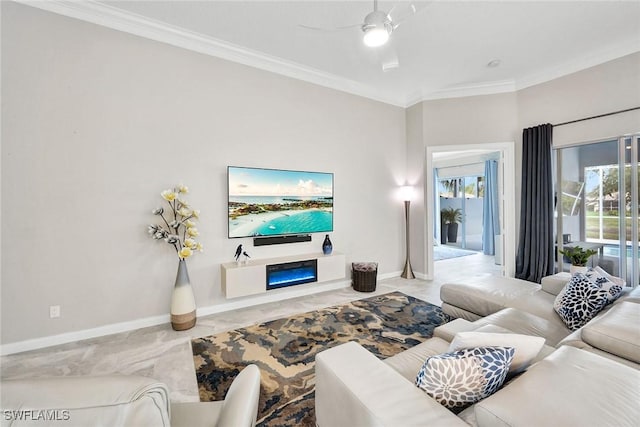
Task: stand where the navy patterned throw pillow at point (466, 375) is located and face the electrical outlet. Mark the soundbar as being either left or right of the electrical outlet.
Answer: right

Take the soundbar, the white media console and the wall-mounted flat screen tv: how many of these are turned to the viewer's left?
0

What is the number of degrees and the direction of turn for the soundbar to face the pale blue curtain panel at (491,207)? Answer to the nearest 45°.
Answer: approximately 90° to its left

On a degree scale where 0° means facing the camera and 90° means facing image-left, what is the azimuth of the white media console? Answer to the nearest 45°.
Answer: approximately 315°

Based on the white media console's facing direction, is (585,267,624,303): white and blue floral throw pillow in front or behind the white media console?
in front

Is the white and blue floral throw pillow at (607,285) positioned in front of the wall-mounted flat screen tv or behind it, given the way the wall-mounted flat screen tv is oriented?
in front

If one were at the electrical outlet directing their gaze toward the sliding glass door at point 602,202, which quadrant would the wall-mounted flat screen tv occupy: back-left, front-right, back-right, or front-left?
front-left

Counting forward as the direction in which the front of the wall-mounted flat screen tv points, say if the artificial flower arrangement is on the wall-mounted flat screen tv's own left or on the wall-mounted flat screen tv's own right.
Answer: on the wall-mounted flat screen tv's own right

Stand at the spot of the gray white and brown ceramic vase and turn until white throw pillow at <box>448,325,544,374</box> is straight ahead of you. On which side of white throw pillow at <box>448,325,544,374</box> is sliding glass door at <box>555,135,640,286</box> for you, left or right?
left

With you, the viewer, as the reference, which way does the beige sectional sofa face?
facing away from the viewer and to the left of the viewer

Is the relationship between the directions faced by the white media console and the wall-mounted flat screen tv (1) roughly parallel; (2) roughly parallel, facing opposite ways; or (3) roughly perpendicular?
roughly parallel

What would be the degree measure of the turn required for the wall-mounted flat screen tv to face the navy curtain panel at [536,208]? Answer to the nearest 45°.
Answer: approximately 45° to its left

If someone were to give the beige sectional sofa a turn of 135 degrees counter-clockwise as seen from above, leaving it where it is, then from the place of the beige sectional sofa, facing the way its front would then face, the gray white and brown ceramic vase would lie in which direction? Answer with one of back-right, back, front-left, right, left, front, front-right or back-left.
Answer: right

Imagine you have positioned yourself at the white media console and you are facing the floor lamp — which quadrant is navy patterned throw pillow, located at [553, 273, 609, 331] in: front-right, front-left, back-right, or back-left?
front-right

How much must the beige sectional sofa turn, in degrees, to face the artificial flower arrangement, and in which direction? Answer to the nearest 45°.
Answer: approximately 45° to its left

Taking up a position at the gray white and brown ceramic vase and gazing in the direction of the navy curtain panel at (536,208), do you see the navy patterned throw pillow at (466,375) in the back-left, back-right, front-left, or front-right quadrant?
front-right

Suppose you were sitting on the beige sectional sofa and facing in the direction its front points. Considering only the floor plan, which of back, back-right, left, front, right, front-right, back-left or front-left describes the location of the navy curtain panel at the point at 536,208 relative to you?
front-right

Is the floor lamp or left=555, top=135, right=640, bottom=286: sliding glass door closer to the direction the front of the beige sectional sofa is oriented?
the floor lamp

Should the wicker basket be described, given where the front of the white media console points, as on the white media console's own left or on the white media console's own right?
on the white media console's own left

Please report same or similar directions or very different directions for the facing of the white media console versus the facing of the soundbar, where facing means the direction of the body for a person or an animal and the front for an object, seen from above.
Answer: same or similar directions

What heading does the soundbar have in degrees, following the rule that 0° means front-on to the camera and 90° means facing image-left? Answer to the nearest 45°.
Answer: approximately 315°
